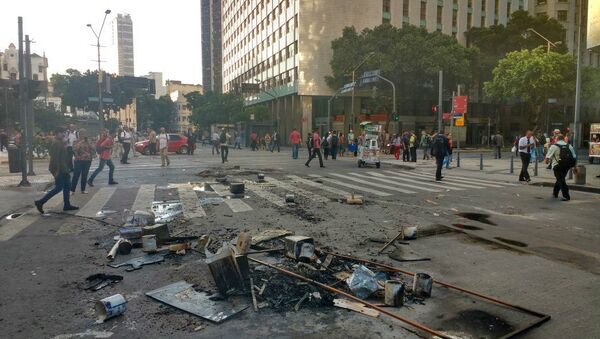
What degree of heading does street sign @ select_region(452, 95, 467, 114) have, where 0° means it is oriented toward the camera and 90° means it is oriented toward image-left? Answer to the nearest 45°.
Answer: approximately 0°

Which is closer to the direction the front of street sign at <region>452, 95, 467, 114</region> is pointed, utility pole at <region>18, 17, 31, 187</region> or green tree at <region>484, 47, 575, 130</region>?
the utility pole
